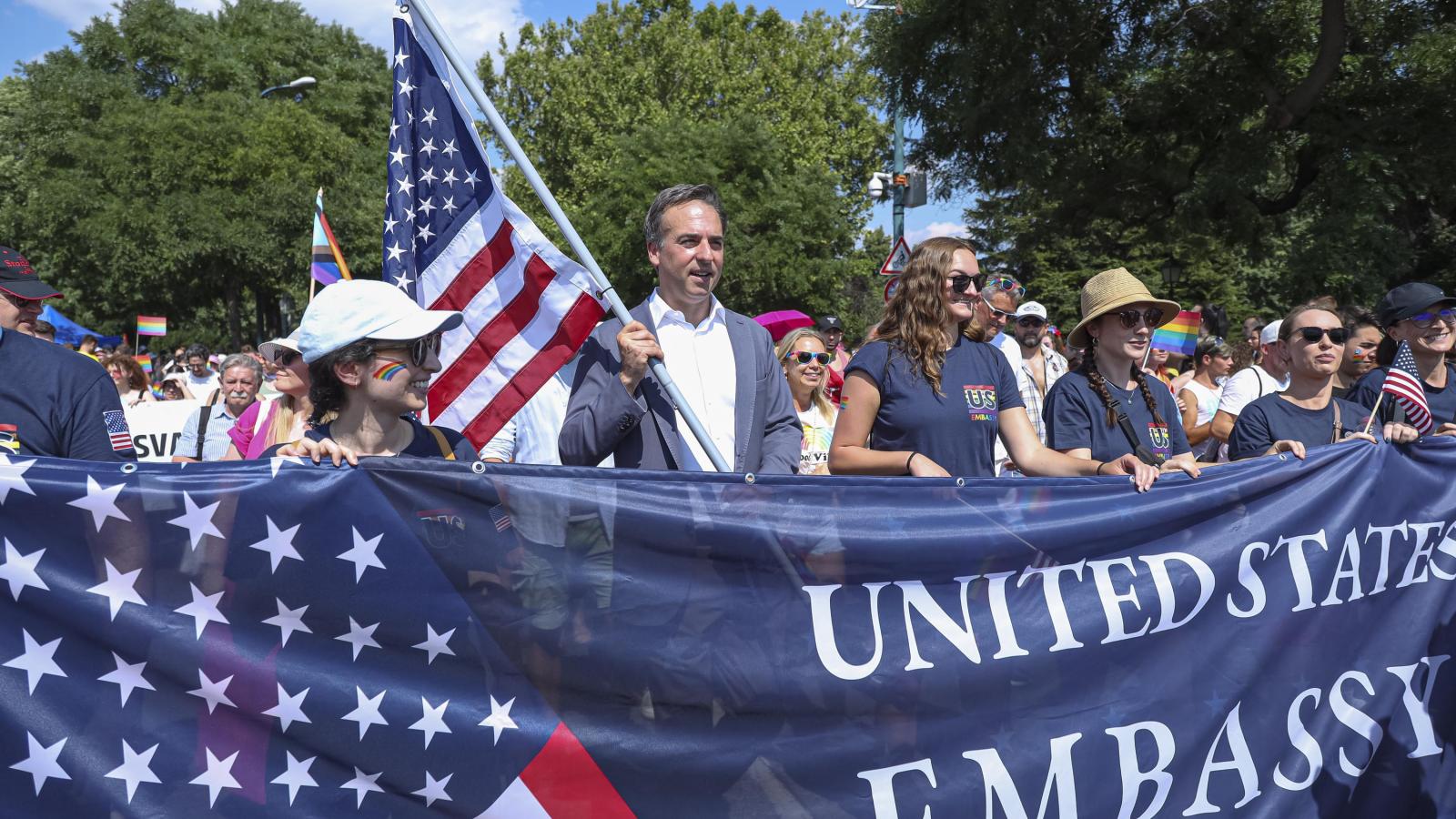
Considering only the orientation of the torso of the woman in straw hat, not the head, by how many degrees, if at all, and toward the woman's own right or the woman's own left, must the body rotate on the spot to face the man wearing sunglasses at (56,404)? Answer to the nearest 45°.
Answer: approximately 90° to the woman's own right

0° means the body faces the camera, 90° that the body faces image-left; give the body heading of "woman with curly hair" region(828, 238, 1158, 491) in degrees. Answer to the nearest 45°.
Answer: approximately 315°

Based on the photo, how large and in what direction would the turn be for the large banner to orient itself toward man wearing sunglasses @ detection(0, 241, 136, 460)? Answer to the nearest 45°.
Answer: approximately 90° to its right

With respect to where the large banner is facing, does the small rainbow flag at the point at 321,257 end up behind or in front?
behind

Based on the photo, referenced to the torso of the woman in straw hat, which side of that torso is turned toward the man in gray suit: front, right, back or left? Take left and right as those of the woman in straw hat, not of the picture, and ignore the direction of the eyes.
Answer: right

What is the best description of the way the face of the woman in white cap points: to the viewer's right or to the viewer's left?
to the viewer's right

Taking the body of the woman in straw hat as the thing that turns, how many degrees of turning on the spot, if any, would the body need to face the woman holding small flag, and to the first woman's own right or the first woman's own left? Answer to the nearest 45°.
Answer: approximately 90° to the first woman's own left

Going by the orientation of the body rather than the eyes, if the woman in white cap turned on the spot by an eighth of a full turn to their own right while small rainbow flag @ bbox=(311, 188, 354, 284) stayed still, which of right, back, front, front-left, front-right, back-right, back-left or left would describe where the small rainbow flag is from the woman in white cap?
back

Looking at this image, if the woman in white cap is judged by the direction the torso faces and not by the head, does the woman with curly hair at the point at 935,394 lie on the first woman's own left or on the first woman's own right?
on the first woman's own left

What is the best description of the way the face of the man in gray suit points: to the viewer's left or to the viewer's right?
to the viewer's right
